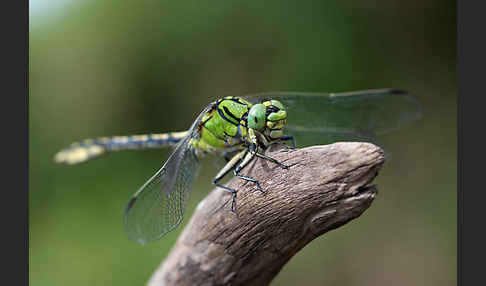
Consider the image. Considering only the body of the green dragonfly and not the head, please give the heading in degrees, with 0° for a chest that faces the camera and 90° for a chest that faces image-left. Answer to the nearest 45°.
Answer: approximately 315°
